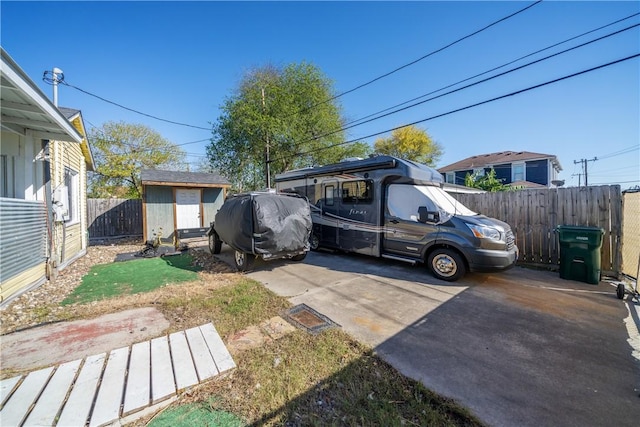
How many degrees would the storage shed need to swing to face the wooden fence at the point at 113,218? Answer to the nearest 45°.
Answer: approximately 135° to its right

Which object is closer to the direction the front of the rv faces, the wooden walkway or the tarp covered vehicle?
the wooden walkway

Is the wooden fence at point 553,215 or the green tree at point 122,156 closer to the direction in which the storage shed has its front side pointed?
the wooden fence

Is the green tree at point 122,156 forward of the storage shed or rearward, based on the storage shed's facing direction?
rearward

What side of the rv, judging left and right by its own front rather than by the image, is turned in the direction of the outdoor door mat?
right

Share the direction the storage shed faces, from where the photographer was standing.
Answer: facing the viewer

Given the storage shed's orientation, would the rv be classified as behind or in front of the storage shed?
in front

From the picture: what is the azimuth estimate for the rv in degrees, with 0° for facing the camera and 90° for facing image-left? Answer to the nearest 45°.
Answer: approximately 315°

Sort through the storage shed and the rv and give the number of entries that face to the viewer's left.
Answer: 0

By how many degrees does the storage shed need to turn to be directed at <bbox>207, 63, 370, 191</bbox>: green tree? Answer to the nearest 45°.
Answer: approximately 135° to its left

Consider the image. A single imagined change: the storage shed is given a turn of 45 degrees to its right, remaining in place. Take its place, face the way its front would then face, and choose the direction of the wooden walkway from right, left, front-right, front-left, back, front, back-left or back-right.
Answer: front-left

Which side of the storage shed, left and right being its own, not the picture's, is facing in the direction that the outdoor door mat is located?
front

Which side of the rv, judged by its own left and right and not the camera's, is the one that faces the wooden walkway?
right

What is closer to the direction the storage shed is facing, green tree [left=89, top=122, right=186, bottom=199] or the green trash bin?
the green trash bin

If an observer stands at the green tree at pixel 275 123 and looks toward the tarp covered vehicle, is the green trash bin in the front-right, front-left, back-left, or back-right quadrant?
front-left

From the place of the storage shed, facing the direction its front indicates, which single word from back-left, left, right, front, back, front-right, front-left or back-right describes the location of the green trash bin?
front-left
